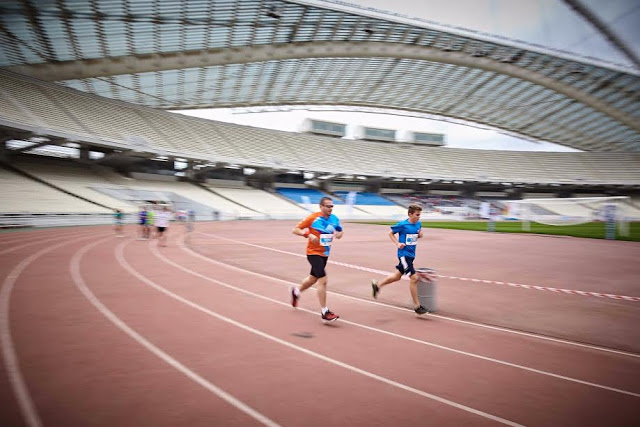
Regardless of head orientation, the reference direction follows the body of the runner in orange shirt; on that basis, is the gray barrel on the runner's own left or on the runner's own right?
on the runner's own left

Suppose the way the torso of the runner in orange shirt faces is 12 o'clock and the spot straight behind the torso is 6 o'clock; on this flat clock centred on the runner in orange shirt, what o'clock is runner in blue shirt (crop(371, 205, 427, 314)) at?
The runner in blue shirt is roughly at 10 o'clock from the runner in orange shirt.

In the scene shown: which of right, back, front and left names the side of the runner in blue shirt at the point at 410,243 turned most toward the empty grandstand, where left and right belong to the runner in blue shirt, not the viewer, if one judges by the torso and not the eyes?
back

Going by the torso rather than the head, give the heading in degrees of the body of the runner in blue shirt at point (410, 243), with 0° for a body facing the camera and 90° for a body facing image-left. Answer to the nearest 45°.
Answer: approximately 315°

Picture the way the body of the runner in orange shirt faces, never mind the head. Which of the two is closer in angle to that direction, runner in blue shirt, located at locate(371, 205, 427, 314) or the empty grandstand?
the runner in blue shirt
